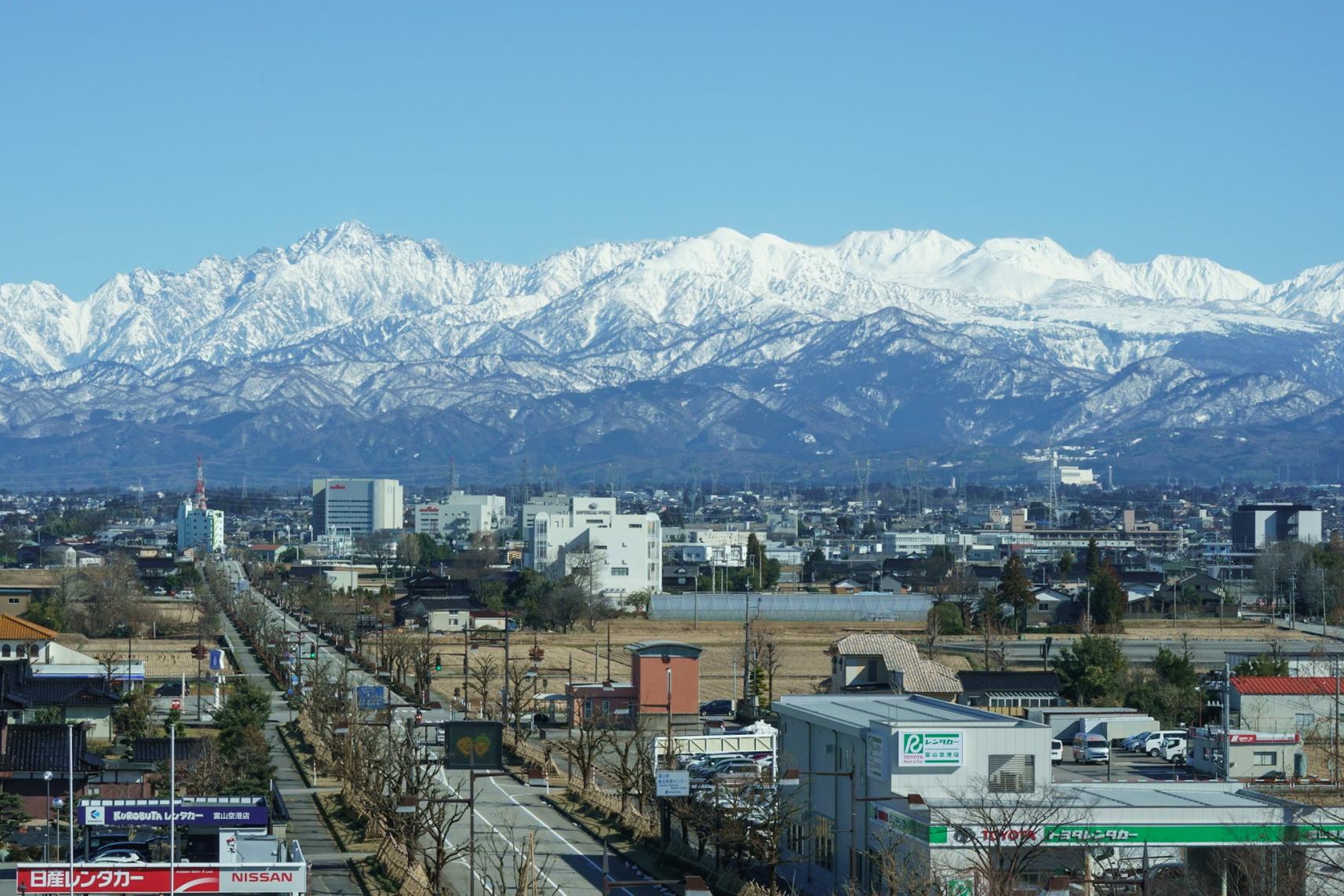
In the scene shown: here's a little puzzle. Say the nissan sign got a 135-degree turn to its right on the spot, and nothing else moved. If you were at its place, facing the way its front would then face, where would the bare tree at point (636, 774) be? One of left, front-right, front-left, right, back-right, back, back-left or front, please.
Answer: right

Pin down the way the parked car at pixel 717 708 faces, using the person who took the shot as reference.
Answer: facing to the left of the viewer

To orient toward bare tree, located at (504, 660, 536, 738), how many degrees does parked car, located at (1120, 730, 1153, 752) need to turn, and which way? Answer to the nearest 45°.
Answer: approximately 45° to its right

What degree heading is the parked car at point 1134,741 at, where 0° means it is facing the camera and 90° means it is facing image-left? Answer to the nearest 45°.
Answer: approximately 45°

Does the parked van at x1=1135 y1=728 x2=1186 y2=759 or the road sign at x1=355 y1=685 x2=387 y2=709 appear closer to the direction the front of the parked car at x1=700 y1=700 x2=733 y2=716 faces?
the road sign

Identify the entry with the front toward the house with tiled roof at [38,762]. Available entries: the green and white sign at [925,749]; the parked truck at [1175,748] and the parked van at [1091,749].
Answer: the parked truck at [1175,748]

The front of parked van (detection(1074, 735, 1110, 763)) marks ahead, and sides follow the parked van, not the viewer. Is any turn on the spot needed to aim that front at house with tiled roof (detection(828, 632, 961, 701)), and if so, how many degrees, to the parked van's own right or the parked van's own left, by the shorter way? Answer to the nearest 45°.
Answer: approximately 180°

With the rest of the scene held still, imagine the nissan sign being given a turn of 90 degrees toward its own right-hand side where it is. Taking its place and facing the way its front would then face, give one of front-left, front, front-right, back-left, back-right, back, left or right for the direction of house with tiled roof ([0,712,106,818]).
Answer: right

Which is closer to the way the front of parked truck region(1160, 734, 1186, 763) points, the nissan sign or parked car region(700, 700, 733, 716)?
the nissan sign
